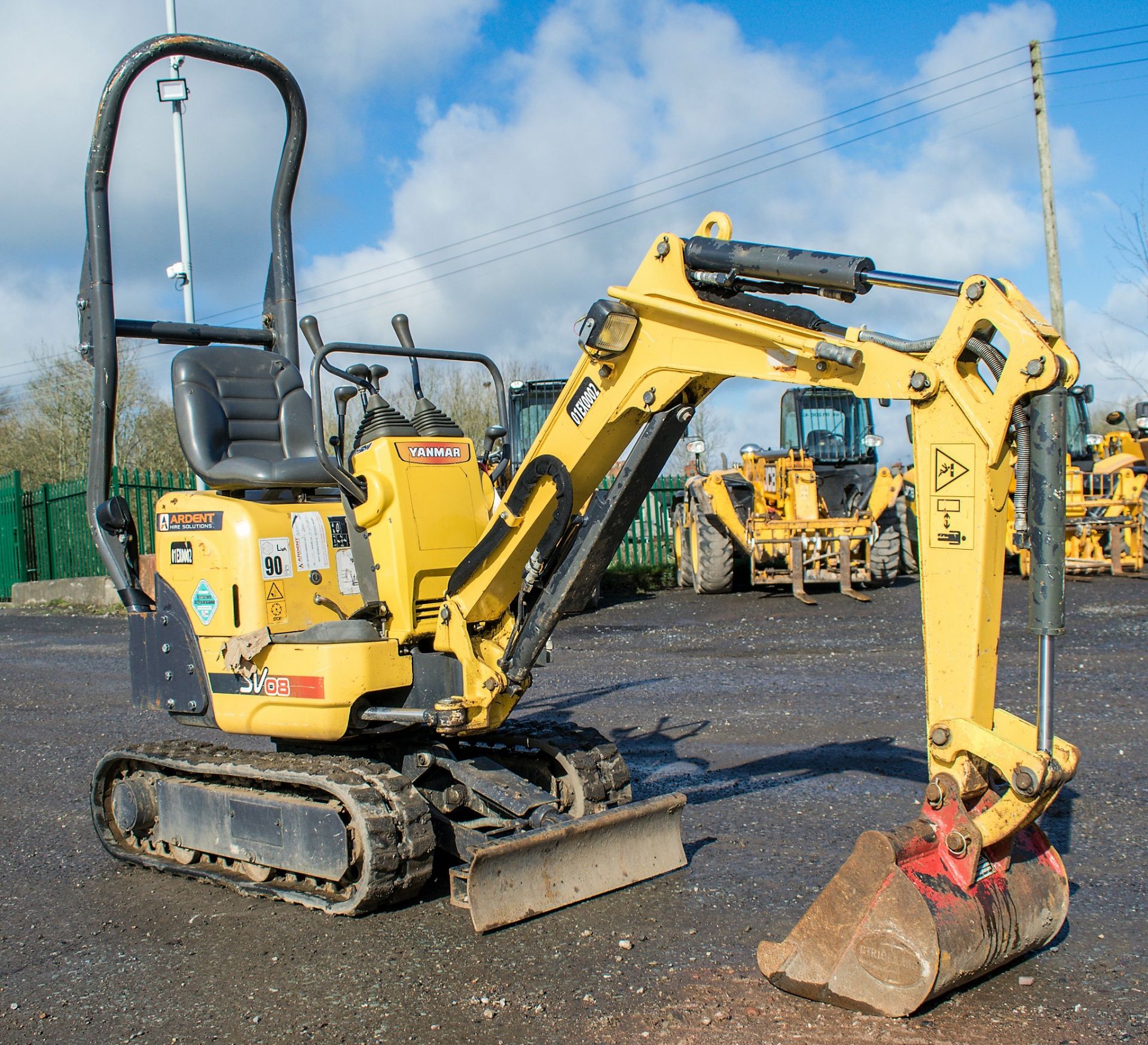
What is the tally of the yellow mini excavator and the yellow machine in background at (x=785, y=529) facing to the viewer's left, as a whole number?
0

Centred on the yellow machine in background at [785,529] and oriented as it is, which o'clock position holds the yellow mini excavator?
The yellow mini excavator is roughly at 12 o'clock from the yellow machine in background.

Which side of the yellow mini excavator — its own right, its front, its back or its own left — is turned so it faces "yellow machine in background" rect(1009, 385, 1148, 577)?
left

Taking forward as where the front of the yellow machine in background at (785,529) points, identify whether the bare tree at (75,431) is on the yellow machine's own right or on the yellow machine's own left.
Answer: on the yellow machine's own right

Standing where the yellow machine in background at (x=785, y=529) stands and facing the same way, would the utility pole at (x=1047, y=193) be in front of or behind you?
behind

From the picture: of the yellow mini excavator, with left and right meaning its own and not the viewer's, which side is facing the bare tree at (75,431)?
back

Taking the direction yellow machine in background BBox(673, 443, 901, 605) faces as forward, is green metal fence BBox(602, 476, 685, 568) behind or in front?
behind

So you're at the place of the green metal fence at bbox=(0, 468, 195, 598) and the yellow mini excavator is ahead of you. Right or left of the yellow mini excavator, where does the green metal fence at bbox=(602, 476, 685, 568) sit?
left

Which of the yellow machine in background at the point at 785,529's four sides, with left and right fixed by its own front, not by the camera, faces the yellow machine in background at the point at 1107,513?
left

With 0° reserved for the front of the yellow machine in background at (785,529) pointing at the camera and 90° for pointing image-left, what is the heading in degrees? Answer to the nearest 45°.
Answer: approximately 0°

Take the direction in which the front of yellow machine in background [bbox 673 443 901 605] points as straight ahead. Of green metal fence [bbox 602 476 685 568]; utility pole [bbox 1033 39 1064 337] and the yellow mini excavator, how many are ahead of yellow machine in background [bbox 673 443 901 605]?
1

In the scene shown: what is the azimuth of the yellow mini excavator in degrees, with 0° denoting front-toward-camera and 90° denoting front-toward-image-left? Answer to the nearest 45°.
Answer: approximately 315°

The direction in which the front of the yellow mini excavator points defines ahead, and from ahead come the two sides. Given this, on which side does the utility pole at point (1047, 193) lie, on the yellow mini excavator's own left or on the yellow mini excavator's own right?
on the yellow mini excavator's own left

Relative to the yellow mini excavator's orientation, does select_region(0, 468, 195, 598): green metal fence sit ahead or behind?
behind
